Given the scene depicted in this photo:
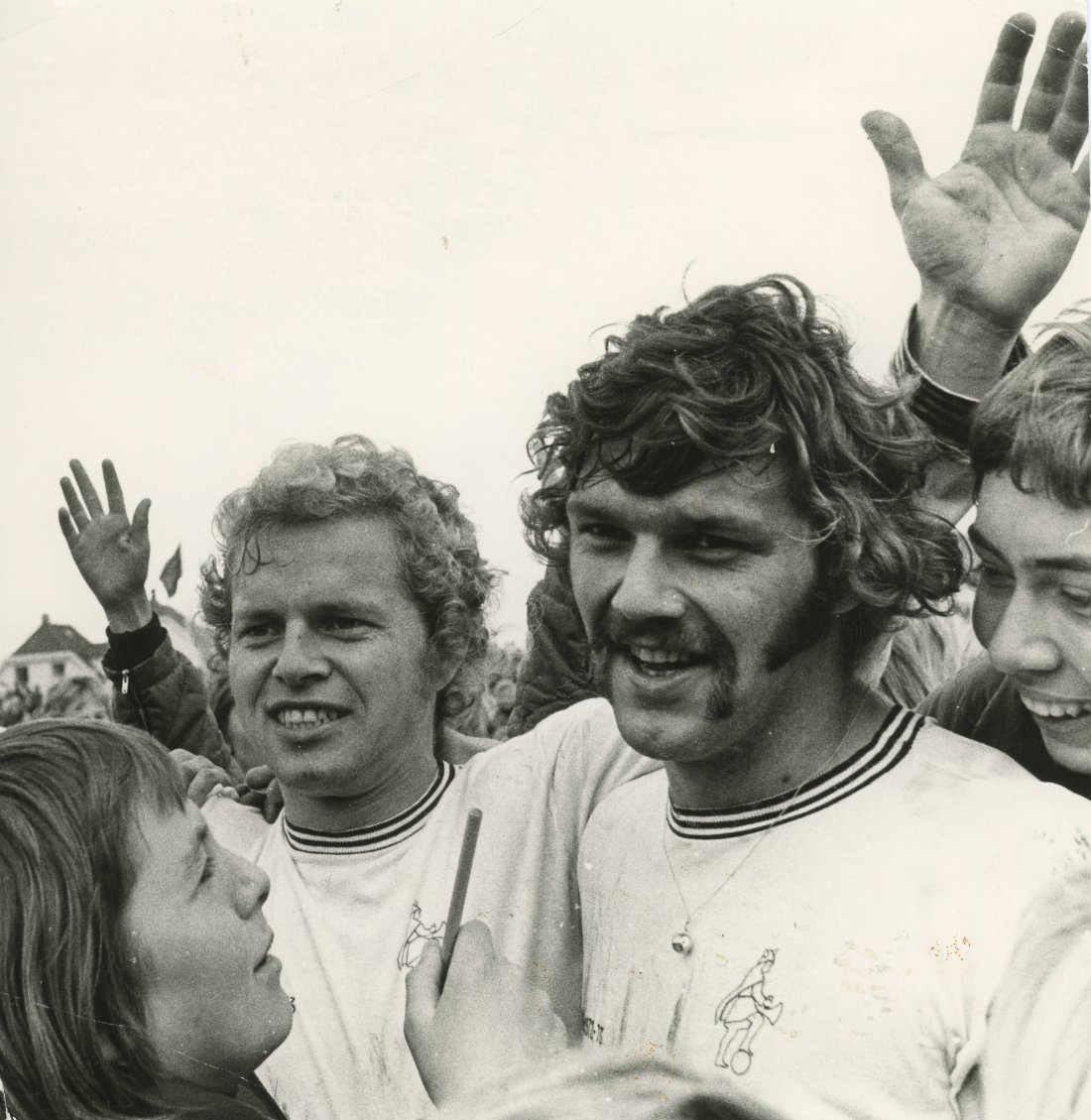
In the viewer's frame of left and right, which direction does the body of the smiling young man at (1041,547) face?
facing the viewer and to the left of the viewer

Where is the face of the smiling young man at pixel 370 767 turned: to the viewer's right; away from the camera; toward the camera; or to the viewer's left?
toward the camera

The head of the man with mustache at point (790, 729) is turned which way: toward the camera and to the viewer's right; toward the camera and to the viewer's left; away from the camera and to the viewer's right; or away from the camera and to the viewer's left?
toward the camera and to the viewer's left

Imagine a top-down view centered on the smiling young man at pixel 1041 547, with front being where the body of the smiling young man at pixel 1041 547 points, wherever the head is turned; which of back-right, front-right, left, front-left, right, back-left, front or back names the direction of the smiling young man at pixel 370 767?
front-right

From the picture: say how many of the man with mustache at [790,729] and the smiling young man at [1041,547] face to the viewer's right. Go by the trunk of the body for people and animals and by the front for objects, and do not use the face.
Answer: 0

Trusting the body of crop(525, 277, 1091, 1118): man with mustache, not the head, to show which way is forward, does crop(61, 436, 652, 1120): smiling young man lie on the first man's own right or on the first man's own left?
on the first man's own right

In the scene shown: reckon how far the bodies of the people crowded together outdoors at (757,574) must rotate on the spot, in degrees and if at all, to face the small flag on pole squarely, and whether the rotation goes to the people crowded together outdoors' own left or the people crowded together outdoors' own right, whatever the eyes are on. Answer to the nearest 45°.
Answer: approximately 90° to the people crowded together outdoors' own right

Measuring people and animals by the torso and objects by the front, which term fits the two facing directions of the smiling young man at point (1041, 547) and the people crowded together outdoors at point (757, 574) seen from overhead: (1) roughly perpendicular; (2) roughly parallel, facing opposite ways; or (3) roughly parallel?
roughly parallel
